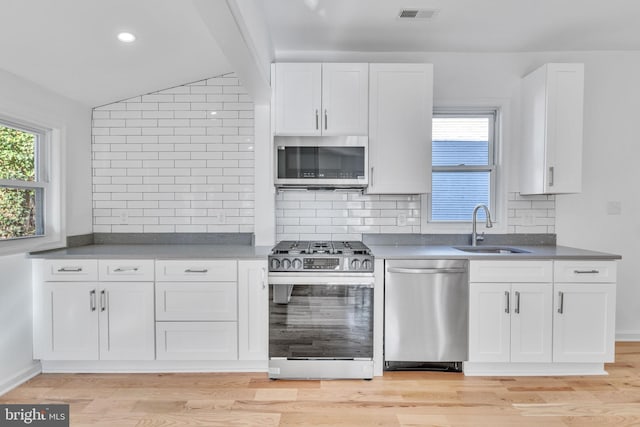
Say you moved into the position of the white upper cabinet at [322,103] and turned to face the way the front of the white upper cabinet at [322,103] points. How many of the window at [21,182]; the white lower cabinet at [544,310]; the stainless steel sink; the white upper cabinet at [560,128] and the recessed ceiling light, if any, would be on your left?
3

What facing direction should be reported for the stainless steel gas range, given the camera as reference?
facing the viewer

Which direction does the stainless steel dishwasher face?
toward the camera

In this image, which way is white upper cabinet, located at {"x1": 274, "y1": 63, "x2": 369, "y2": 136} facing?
toward the camera

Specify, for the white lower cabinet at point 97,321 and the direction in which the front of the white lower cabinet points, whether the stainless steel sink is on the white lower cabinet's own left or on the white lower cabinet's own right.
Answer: on the white lower cabinet's own left
